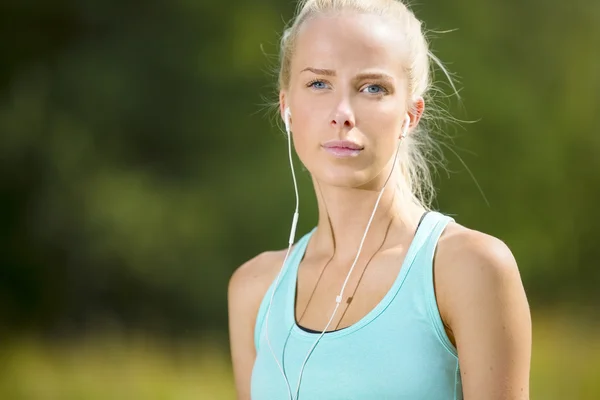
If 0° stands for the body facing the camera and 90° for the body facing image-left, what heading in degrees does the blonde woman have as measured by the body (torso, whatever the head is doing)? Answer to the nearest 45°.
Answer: approximately 45°

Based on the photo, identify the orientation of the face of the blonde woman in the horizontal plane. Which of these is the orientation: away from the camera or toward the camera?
toward the camera
